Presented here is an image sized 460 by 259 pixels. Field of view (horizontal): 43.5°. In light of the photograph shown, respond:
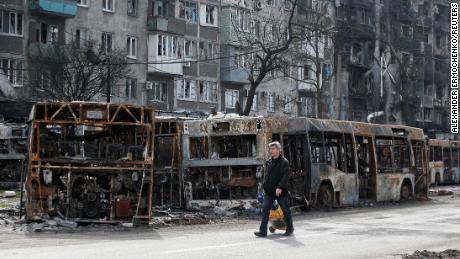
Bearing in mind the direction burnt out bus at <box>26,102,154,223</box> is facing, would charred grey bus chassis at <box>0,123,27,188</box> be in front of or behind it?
in front

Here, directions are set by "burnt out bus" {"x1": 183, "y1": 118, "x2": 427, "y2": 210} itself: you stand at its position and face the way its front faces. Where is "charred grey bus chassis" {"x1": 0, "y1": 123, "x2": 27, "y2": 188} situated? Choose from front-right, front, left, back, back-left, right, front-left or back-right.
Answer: left

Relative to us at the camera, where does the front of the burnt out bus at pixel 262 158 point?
facing away from the viewer and to the right of the viewer

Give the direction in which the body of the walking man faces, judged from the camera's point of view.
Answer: to the viewer's left

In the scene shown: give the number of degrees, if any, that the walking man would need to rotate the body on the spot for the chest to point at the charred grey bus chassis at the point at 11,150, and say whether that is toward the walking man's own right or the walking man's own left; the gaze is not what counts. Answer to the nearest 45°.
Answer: approximately 45° to the walking man's own right

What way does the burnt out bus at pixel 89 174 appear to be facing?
away from the camera

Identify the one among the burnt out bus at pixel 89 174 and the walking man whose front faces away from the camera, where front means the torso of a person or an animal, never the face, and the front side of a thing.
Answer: the burnt out bus

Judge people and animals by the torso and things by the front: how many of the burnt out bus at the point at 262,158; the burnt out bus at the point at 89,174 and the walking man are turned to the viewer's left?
1

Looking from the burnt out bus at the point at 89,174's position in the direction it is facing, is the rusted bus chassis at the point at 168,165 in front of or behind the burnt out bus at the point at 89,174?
in front

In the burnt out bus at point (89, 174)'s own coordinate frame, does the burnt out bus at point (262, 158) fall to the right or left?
on its right
